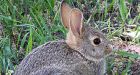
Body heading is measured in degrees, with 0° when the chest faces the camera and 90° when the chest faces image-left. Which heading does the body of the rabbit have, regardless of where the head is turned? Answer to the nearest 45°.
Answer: approximately 270°
